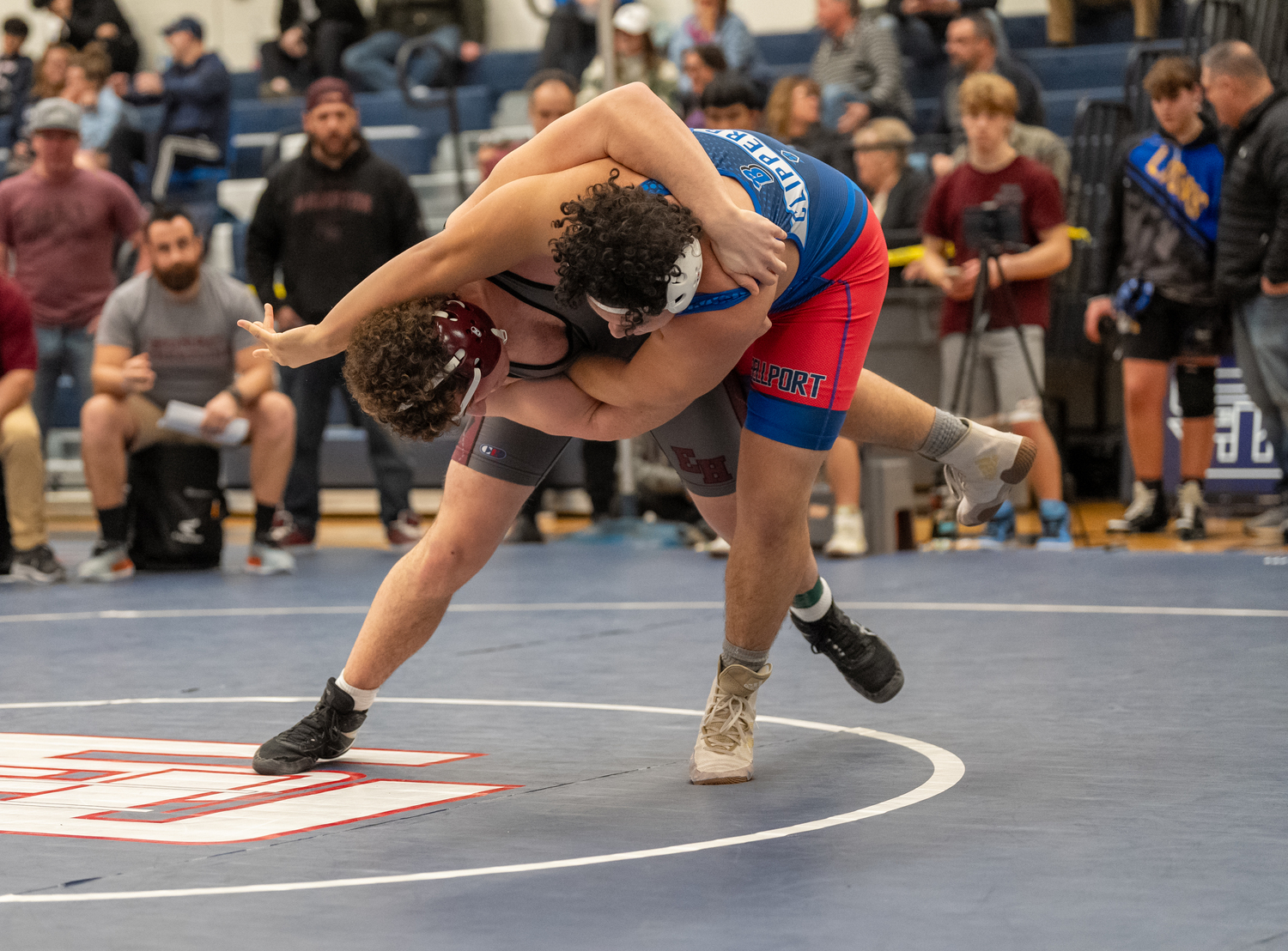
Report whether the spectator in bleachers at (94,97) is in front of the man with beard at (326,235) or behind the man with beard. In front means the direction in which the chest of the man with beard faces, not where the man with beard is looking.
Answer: behind

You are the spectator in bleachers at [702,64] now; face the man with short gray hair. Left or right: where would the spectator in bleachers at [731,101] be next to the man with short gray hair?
right

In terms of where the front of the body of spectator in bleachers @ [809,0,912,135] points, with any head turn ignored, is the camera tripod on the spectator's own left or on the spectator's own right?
on the spectator's own left

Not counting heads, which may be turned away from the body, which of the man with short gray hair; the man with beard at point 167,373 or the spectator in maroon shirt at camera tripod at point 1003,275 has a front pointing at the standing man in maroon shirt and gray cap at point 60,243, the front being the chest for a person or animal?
the man with short gray hair

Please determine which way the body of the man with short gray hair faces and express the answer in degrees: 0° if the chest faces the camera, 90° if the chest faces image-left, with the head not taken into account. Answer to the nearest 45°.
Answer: approximately 90°

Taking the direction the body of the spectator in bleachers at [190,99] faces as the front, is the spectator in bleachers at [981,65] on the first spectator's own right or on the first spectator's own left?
on the first spectator's own left

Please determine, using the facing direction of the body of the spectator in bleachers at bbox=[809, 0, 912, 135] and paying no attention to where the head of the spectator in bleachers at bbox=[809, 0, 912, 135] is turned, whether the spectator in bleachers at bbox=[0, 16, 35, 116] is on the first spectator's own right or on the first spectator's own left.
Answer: on the first spectator's own right

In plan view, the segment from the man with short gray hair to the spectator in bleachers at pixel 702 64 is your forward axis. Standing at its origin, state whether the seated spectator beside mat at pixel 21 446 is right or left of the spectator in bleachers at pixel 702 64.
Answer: left
